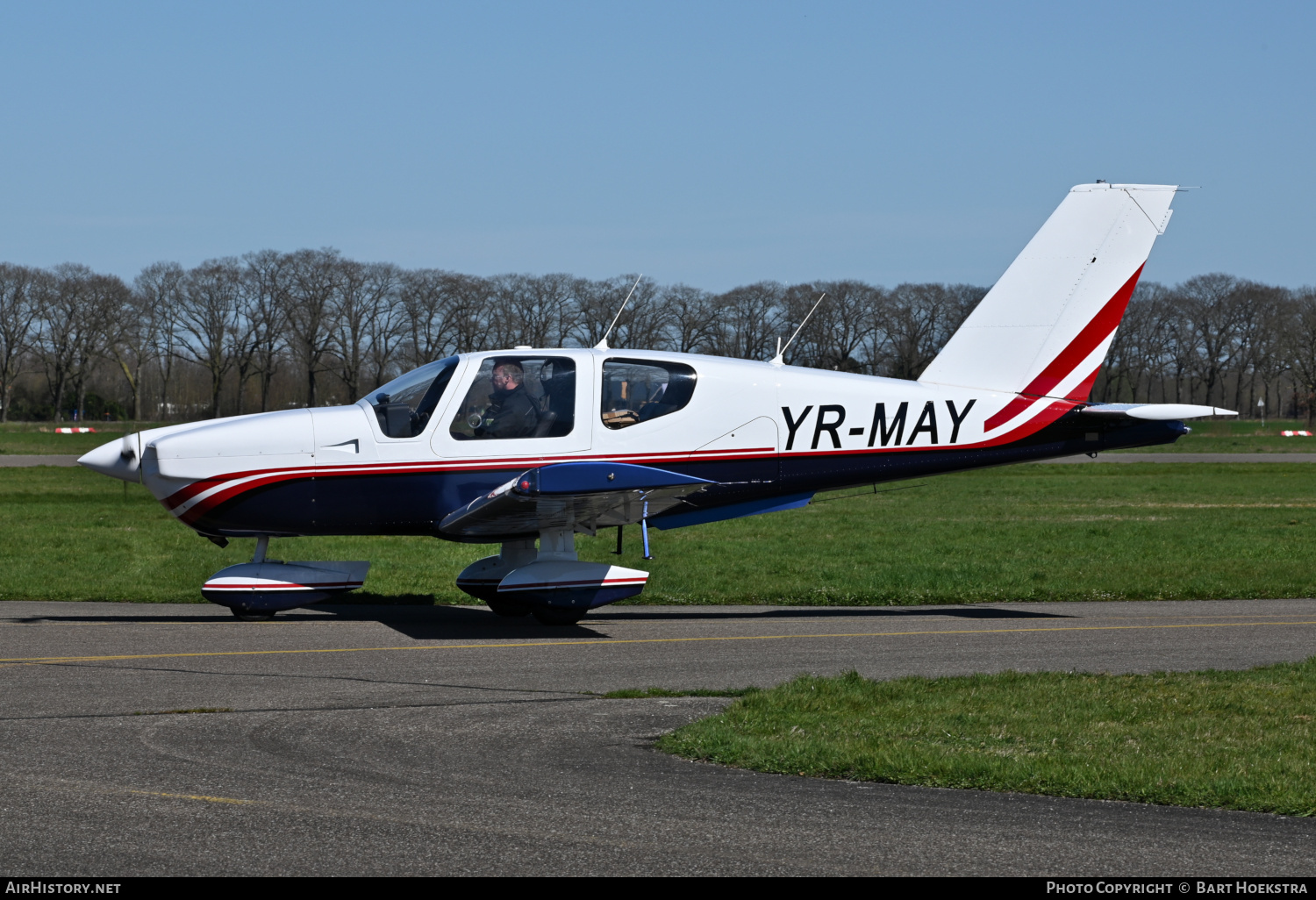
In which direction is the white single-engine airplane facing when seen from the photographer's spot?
facing to the left of the viewer
